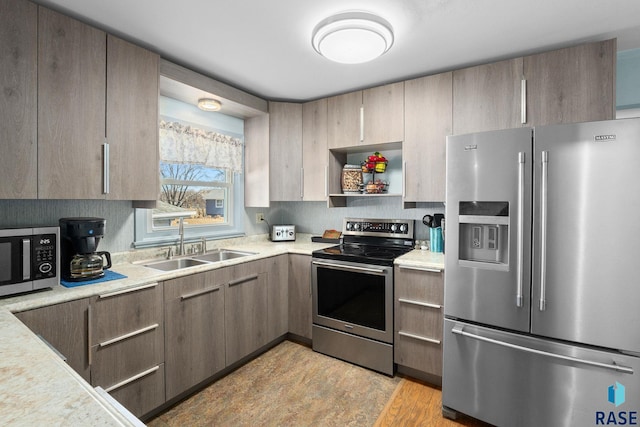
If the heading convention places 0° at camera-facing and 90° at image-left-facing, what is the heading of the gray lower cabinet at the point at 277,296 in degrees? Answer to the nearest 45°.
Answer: approximately 315°

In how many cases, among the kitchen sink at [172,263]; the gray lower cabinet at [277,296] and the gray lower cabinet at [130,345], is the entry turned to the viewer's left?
0

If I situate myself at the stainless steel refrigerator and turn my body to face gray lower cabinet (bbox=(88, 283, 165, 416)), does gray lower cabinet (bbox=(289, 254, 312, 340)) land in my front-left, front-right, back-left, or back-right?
front-right

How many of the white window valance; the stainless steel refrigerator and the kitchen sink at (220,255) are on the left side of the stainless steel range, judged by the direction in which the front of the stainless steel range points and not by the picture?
1

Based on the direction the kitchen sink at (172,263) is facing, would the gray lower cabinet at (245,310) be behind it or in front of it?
in front

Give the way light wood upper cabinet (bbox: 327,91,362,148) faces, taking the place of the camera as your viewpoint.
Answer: facing the viewer and to the left of the viewer

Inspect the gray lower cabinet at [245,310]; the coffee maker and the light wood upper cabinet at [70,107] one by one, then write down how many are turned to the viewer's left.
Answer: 0

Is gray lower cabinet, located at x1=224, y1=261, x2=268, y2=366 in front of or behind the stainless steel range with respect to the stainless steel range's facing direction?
in front

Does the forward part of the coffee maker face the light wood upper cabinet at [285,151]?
no

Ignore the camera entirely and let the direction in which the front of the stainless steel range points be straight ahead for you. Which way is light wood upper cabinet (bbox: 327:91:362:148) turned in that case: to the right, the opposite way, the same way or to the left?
the same way

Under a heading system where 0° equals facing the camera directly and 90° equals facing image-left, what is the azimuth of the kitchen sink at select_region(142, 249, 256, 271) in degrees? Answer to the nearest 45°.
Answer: approximately 315°

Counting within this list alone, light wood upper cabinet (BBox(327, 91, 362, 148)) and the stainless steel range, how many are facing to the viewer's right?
0
